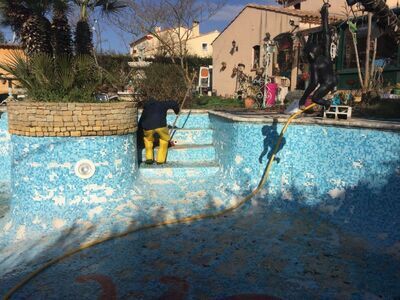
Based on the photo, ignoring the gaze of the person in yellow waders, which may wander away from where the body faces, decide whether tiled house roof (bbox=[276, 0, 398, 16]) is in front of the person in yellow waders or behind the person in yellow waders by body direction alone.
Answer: in front

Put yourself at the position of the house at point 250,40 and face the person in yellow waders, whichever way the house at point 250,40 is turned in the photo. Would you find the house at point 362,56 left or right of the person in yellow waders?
left

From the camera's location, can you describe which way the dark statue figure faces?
facing to the left of the viewer

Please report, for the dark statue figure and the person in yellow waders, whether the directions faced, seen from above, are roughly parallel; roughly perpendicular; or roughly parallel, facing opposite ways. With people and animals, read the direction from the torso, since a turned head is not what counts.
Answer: roughly perpendicular

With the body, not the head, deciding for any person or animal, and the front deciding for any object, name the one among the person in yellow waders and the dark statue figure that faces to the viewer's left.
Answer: the dark statue figure

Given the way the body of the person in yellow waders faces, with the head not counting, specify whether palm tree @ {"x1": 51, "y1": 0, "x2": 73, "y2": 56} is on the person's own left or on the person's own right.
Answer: on the person's own left

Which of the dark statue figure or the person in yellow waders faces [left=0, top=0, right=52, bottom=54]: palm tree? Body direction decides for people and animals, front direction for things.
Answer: the dark statue figure

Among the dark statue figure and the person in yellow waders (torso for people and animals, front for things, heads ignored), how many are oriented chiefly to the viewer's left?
1
